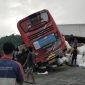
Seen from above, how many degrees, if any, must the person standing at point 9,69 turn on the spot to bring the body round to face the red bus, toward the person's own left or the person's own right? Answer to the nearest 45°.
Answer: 0° — they already face it

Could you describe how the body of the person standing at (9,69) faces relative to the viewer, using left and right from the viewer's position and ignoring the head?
facing away from the viewer
